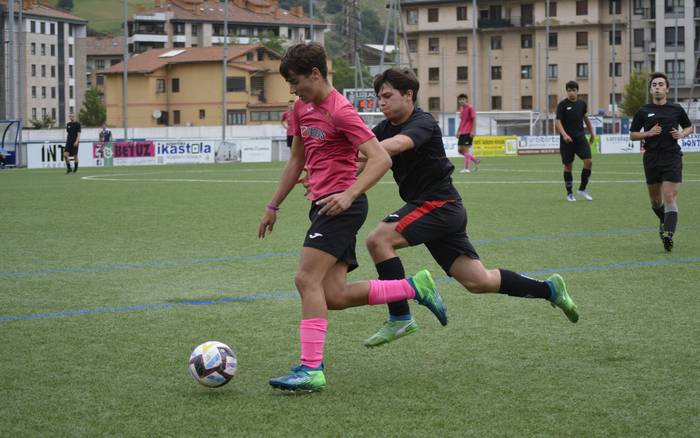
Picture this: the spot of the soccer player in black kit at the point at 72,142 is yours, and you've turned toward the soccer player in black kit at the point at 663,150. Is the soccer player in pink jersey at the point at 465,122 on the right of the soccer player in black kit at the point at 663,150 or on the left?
left

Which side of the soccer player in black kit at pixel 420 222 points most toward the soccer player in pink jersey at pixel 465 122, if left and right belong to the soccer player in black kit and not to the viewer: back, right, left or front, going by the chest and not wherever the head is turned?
right

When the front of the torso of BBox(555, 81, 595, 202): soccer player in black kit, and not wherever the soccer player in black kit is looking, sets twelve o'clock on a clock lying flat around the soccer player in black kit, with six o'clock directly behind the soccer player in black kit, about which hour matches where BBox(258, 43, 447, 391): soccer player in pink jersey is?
The soccer player in pink jersey is roughly at 12 o'clock from the soccer player in black kit.

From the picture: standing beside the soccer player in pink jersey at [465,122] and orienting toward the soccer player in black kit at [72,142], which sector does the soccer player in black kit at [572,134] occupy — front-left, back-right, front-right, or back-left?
back-left

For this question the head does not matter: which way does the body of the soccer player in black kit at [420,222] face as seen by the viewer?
to the viewer's left

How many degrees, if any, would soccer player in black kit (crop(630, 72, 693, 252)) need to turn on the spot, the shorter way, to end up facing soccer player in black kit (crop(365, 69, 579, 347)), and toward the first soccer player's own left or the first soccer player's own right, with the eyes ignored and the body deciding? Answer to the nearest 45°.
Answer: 0° — they already face them

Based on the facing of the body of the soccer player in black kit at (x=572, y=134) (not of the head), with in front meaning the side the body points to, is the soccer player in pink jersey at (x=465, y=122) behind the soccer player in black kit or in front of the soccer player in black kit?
behind

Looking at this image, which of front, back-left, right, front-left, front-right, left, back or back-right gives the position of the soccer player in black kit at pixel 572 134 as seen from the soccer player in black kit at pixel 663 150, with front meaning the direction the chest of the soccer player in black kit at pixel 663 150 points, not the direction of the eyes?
back

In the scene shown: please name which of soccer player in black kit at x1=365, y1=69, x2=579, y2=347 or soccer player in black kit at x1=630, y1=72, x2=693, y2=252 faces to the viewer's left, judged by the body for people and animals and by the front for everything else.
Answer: soccer player in black kit at x1=365, y1=69, x2=579, y2=347

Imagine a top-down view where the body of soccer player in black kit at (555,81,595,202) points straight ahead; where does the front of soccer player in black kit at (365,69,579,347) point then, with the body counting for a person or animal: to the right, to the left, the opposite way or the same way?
to the right
